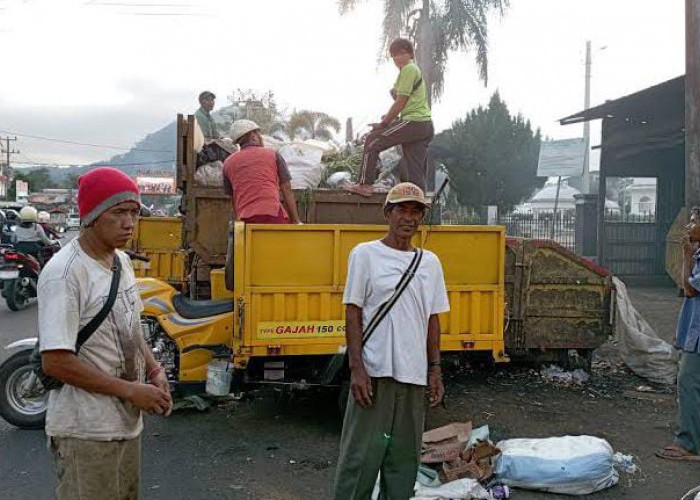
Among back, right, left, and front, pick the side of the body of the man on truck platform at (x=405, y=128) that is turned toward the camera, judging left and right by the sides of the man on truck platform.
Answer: left

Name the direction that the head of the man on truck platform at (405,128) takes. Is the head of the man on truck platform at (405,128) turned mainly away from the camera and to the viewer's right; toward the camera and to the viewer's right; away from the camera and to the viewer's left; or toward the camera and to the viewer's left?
toward the camera and to the viewer's left

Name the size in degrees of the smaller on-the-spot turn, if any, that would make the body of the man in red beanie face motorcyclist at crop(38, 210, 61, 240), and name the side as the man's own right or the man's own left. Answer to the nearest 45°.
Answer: approximately 135° to the man's own left

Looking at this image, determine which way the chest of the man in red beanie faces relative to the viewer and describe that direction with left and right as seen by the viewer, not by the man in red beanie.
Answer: facing the viewer and to the right of the viewer

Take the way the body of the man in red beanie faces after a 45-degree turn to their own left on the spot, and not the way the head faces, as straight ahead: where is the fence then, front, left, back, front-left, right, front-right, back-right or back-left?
front-left

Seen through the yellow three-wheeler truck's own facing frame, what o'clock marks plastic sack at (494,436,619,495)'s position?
The plastic sack is roughly at 7 o'clock from the yellow three-wheeler truck.

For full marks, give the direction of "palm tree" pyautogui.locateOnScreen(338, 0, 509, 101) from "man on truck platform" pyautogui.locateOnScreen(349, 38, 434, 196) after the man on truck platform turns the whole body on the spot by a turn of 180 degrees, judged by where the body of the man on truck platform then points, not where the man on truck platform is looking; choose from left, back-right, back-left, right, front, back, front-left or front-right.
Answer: left

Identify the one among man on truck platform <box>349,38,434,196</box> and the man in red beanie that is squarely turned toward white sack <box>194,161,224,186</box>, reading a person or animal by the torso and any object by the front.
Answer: the man on truck platform

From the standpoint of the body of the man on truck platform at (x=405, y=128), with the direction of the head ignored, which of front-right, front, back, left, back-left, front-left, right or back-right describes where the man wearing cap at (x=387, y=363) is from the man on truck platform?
left

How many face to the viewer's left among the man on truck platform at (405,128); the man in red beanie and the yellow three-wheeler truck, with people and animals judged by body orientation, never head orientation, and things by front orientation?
2

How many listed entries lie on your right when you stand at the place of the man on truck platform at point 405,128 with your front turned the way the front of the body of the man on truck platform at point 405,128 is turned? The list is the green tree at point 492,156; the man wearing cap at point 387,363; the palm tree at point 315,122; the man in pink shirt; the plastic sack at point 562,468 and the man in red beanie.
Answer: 2

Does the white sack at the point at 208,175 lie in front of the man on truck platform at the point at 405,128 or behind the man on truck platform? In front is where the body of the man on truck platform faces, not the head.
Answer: in front

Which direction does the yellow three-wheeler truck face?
to the viewer's left

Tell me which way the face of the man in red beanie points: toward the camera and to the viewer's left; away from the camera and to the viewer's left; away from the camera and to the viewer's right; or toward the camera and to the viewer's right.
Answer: toward the camera and to the viewer's right

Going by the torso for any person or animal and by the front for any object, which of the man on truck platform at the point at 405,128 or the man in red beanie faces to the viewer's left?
the man on truck platform
